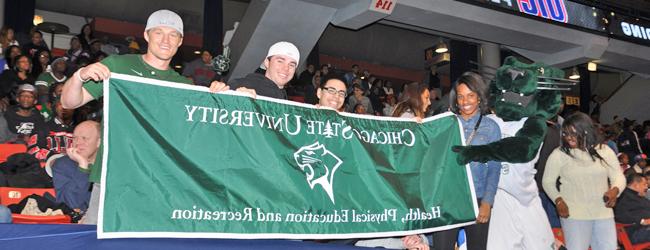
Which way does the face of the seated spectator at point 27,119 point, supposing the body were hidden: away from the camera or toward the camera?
toward the camera

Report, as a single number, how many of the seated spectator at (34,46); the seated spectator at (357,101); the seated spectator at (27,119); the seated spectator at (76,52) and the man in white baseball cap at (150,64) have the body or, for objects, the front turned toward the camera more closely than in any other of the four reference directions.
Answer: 5

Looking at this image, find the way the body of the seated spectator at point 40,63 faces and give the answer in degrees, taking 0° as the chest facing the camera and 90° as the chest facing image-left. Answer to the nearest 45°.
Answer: approximately 315°

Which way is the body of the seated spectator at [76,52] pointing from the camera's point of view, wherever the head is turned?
toward the camera

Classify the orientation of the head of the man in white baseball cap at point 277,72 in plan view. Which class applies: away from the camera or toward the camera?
toward the camera

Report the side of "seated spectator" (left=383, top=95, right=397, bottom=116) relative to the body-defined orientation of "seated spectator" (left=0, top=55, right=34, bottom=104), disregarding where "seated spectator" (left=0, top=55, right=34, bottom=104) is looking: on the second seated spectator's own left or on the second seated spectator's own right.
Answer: on the second seated spectator's own left

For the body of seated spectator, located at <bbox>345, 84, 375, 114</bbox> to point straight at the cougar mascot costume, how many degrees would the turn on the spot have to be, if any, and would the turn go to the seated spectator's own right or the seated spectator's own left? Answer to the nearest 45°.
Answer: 0° — they already face it

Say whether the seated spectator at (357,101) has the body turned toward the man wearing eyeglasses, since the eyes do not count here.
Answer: yes

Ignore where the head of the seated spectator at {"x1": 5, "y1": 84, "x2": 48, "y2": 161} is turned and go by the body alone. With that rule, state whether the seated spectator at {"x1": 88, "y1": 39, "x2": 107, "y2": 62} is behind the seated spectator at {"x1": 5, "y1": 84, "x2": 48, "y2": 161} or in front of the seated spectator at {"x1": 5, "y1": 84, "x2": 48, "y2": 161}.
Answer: behind

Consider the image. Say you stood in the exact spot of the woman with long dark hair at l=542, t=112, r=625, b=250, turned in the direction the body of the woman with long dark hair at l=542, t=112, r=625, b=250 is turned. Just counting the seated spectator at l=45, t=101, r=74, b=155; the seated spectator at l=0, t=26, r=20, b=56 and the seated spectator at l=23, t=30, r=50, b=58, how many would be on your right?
3

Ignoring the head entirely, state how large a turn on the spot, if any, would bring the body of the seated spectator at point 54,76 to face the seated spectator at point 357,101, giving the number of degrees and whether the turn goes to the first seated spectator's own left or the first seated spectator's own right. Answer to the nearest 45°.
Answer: approximately 45° to the first seated spectator's own left

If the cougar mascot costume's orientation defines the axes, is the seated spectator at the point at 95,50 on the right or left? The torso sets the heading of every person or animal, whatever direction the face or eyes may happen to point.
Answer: on its right

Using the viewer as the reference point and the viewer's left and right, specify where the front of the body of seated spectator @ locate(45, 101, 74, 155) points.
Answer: facing the viewer and to the right of the viewer

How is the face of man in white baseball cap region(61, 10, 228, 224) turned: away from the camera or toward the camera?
toward the camera

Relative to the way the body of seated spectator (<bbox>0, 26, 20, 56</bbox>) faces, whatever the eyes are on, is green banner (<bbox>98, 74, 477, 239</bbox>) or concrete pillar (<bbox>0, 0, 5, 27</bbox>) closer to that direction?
the green banner
